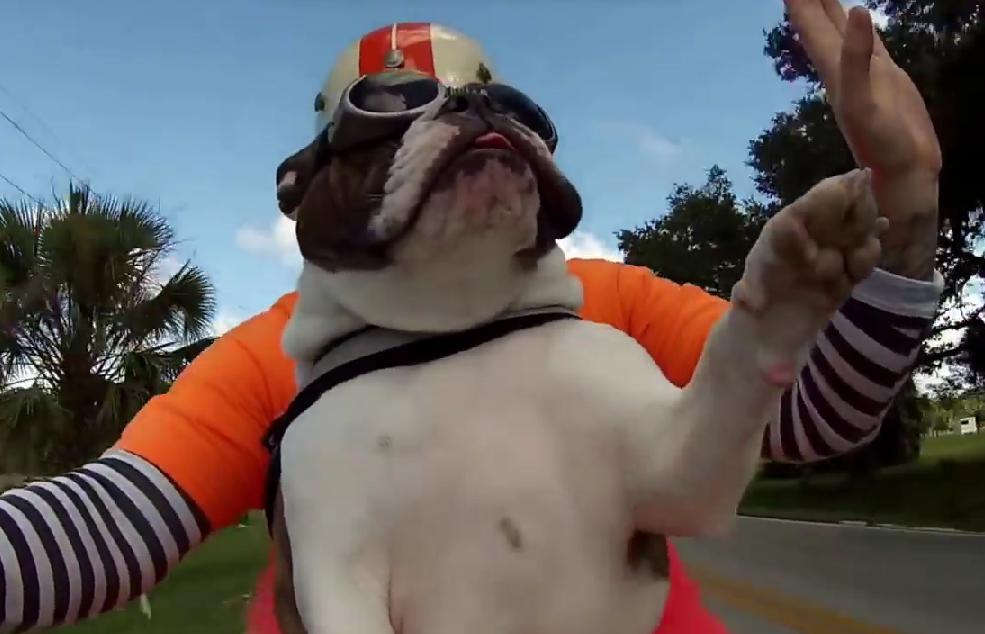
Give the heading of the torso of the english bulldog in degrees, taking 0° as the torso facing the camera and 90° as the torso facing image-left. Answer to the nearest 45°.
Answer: approximately 0°

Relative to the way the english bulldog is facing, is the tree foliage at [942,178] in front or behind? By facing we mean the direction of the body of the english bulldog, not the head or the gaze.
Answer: behind

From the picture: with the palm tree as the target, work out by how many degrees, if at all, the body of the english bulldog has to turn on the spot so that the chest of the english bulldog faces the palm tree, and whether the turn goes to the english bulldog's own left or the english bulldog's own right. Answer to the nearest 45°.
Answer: approximately 135° to the english bulldog's own right

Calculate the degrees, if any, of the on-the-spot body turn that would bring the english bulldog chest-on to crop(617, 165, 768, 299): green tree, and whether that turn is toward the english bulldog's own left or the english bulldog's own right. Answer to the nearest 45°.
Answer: approximately 180°
